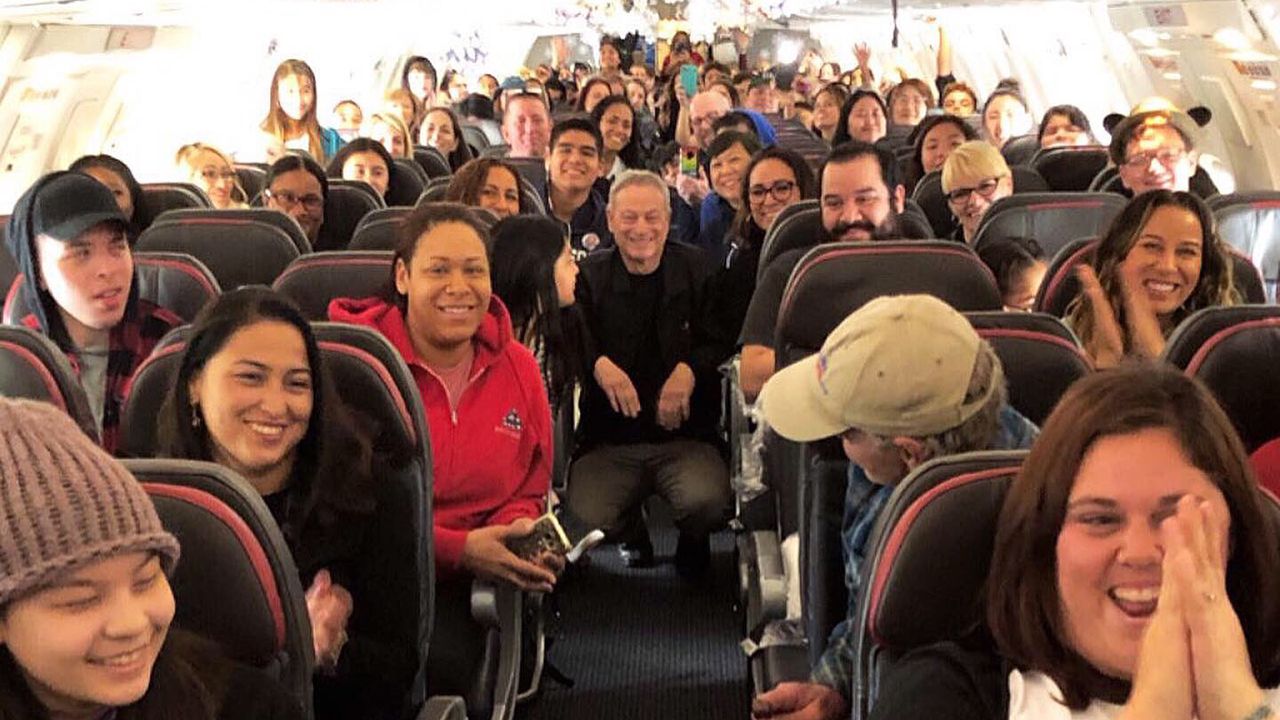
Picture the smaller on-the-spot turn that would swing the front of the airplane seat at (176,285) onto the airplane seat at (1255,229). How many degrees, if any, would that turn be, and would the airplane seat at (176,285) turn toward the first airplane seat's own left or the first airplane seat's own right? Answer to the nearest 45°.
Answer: approximately 90° to the first airplane seat's own left

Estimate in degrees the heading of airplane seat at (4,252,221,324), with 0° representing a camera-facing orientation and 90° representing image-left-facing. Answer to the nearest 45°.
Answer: approximately 0°

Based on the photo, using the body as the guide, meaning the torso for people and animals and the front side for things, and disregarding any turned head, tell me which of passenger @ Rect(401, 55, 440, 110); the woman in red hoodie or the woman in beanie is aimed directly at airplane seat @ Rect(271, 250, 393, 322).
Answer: the passenger
